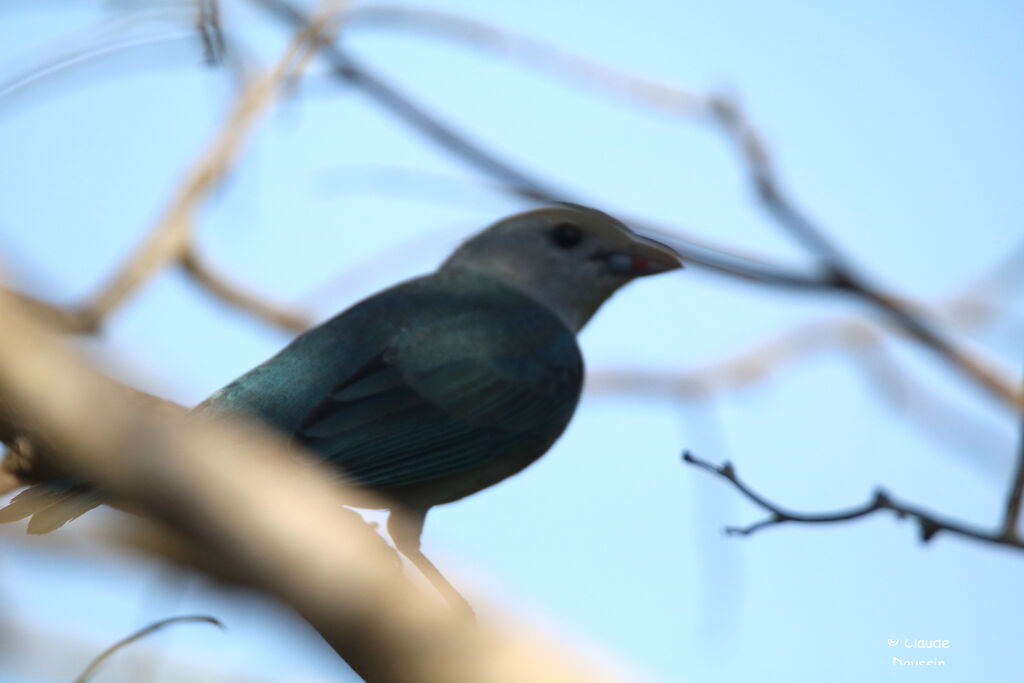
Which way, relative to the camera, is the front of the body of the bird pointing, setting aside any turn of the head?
to the viewer's right

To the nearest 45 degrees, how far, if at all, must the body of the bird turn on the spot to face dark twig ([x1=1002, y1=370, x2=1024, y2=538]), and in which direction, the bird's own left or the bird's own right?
approximately 45° to the bird's own right

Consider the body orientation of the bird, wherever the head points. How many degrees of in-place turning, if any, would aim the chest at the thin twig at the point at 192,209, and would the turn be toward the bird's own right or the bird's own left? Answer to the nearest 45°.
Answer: approximately 135° to the bird's own left
